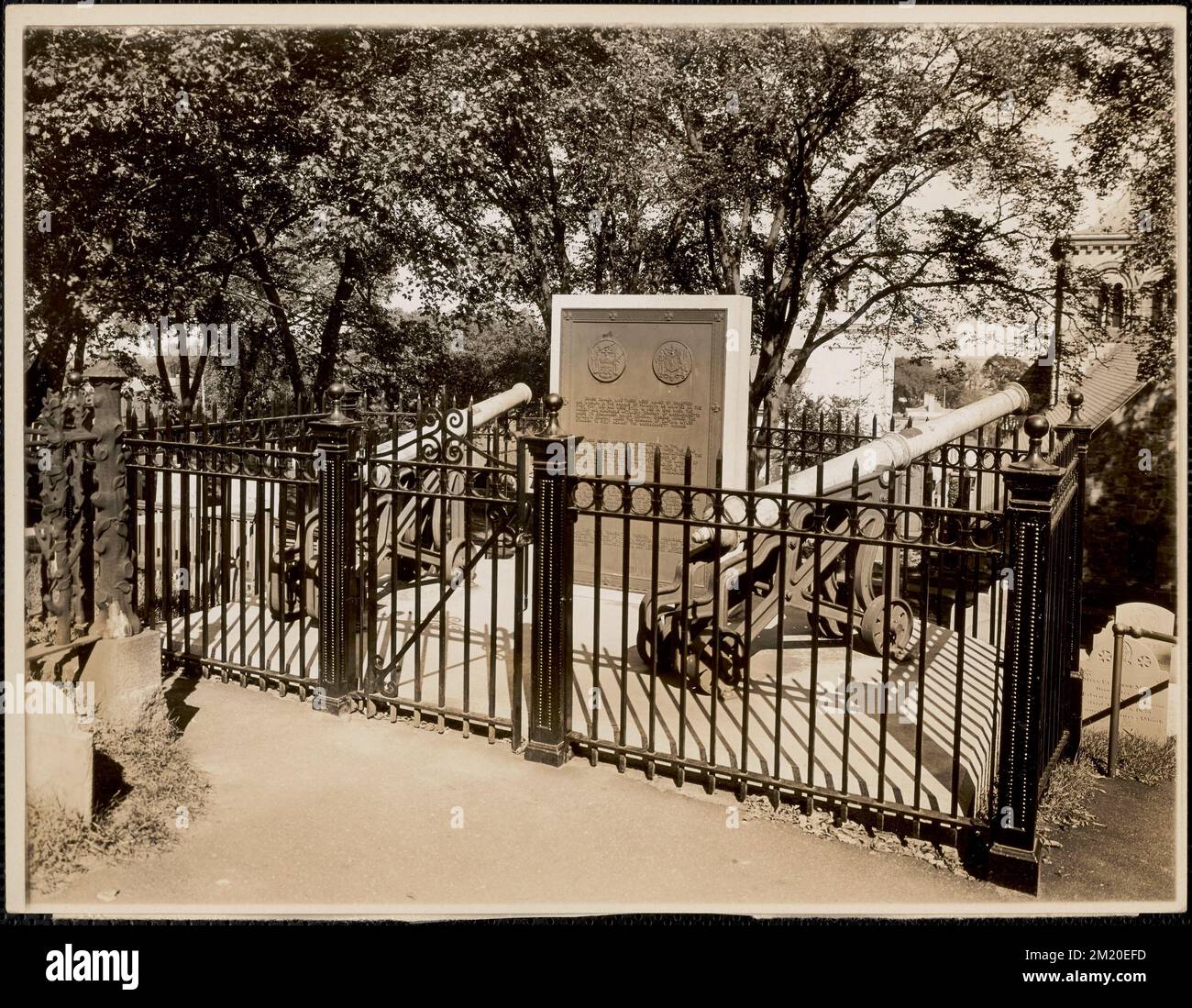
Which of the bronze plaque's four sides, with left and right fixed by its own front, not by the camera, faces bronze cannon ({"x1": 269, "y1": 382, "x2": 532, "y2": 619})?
right

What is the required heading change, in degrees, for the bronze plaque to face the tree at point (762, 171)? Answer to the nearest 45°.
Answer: approximately 180°

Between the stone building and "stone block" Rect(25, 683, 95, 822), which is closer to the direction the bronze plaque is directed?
the stone block

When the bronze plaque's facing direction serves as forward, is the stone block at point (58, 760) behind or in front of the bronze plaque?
in front

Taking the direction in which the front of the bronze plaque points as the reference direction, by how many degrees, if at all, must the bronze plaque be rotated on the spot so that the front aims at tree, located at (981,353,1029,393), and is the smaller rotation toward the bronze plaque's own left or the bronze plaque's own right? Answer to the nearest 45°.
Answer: approximately 135° to the bronze plaque's own left

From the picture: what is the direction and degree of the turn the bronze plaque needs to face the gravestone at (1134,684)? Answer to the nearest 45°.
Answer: approximately 45° to its left

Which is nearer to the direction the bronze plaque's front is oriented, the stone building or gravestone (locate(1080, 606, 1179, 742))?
the gravestone

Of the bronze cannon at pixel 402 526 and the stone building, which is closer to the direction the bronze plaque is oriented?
the bronze cannon

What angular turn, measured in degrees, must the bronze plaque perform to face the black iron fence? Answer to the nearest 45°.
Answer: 0° — it already faces it

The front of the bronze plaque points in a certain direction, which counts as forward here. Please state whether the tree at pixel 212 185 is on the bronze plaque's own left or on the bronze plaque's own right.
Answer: on the bronze plaque's own right

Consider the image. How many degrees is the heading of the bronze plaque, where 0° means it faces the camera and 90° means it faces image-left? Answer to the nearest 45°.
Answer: approximately 0°
